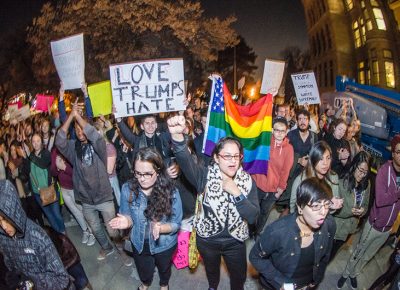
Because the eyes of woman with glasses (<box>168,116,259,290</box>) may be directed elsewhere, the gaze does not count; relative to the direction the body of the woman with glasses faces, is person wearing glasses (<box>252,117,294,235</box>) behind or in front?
behind

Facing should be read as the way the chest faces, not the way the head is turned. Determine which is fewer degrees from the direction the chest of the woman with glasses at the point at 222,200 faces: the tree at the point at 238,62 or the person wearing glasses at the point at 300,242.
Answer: the person wearing glasses

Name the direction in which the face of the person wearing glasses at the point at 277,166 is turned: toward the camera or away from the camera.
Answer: toward the camera

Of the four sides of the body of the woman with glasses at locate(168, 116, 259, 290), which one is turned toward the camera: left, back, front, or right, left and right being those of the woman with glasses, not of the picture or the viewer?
front

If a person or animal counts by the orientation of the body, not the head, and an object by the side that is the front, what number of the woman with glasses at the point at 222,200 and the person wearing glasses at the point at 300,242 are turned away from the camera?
0

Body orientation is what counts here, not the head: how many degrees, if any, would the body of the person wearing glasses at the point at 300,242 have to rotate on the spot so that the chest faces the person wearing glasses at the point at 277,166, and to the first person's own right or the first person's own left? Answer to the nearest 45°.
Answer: approximately 135° to the first person's own left

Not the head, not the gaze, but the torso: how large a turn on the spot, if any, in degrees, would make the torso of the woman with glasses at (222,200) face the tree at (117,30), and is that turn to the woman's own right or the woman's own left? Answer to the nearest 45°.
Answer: approximately 180°

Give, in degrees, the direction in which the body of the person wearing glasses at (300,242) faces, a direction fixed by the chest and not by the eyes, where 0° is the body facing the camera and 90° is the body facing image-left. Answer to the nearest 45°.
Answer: approximately 315°

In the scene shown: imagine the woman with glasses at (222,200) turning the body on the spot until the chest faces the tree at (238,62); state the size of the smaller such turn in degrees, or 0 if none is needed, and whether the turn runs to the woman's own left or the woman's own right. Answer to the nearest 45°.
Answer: approximately 180°
